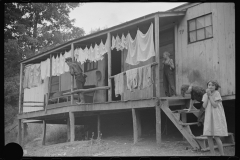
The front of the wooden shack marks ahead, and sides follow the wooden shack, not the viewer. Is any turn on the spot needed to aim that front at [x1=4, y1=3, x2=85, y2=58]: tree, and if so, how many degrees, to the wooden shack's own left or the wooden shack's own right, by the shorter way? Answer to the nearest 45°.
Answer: approximately 90° to the wooden shack's own right

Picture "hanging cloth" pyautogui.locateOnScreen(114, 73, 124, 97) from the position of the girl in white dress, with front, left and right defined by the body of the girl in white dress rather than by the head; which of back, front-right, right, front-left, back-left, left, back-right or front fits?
right

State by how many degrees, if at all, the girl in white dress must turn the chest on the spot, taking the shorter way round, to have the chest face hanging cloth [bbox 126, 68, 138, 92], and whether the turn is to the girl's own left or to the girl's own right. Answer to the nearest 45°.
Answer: approximately 90° to the girl's own right

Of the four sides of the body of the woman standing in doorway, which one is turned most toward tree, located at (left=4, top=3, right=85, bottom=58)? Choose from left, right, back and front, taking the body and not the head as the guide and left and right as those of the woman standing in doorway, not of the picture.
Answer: right

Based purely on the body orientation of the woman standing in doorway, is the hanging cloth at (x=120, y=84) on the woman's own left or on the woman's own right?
on the woman's own right

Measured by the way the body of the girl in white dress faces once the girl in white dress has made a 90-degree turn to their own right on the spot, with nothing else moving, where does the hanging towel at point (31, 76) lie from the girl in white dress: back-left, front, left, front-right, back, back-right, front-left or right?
front

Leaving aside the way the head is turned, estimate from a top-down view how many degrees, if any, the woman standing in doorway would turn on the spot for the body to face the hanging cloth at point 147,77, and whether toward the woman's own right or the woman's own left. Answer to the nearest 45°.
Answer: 0° — they already face it

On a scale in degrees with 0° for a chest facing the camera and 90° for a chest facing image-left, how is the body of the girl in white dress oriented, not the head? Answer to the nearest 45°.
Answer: approximately 45°

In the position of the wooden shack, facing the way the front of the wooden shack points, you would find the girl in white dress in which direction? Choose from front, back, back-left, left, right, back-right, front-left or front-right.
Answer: front-left

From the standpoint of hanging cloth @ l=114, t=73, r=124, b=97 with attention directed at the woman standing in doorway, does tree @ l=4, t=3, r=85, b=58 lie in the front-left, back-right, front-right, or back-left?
back-left

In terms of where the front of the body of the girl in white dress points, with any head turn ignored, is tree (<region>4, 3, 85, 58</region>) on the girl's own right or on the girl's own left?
on the girl's own right
